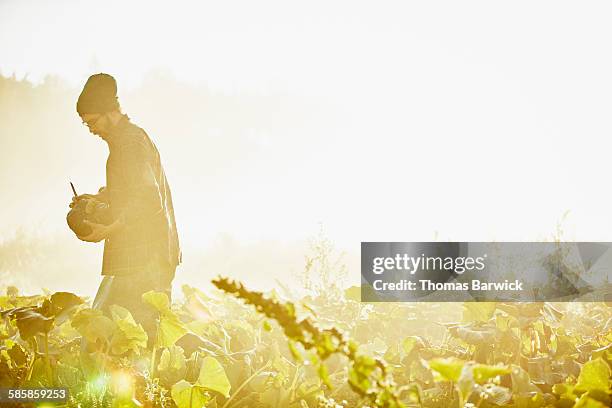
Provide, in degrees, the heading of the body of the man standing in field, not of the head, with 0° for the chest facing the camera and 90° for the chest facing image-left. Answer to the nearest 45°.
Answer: approximately 90°
